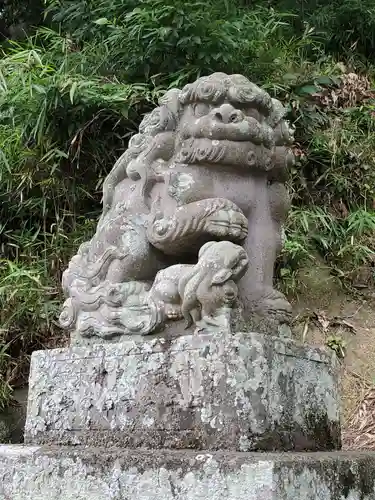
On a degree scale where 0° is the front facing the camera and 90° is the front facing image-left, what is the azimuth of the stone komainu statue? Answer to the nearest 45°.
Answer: approximately 315°
